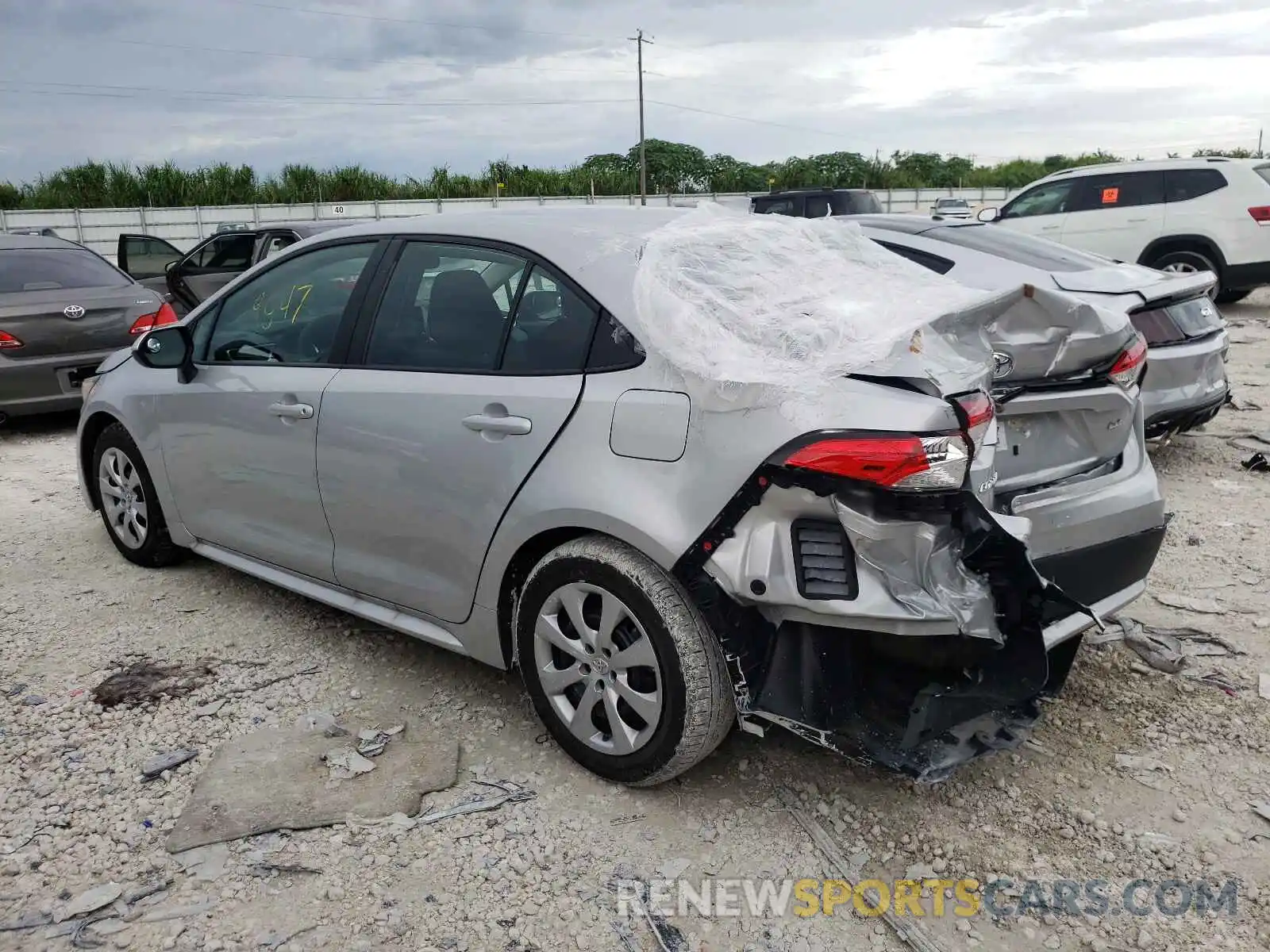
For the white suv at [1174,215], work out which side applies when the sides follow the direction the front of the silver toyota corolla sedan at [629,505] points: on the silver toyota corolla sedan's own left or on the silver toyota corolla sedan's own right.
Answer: on the silver toyota corolla sedan's own right

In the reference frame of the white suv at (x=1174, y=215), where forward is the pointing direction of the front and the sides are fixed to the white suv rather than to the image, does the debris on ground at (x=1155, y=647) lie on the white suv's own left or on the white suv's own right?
on the white suv's own left

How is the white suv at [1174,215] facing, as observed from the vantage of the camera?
facing away from the viewer and to the left of the viewer

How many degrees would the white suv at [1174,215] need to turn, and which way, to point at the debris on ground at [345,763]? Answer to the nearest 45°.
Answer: approximately 135° to its left

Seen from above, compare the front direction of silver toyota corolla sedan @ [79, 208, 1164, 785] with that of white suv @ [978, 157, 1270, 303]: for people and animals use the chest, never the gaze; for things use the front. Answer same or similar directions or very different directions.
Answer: same or similar directions

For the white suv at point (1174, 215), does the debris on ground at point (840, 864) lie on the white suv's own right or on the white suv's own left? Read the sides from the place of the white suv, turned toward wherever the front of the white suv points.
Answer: on the white suv's own left

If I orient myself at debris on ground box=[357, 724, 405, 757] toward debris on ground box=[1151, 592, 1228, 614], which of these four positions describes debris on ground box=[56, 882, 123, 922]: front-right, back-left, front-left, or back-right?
back-right

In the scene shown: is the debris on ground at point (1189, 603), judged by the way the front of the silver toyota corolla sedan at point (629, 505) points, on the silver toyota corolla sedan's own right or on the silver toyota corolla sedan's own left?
on the silver toyota corolla sedan's own right

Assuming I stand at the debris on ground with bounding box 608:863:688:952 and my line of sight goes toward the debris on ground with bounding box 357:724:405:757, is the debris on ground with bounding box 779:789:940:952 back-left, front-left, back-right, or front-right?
back-right

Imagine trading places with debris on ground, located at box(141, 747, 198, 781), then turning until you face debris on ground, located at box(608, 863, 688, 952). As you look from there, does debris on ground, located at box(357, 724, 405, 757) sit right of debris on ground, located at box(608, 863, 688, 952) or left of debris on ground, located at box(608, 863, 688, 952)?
left

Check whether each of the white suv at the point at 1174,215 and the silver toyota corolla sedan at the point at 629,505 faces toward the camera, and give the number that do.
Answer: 0

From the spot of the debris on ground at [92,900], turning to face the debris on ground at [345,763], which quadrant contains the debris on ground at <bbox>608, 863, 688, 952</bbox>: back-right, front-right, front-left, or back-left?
front-right

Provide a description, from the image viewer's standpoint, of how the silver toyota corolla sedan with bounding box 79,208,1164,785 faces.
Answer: facing away from the viewer and to the left of the viewer
